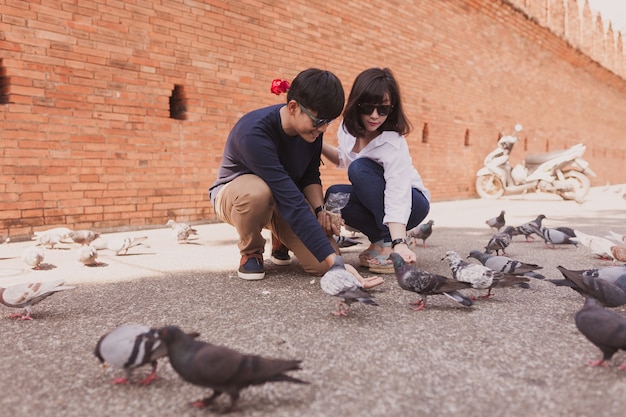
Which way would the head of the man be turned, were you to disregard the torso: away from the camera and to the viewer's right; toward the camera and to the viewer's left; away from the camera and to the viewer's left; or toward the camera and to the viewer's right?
toward the camera and to the viewer's right

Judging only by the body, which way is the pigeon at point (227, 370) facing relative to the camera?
to the viewer's left

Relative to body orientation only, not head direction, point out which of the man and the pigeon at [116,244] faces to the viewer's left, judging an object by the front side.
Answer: the pigeon

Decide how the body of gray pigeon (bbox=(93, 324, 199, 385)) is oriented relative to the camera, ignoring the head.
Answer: to the viewer's left
